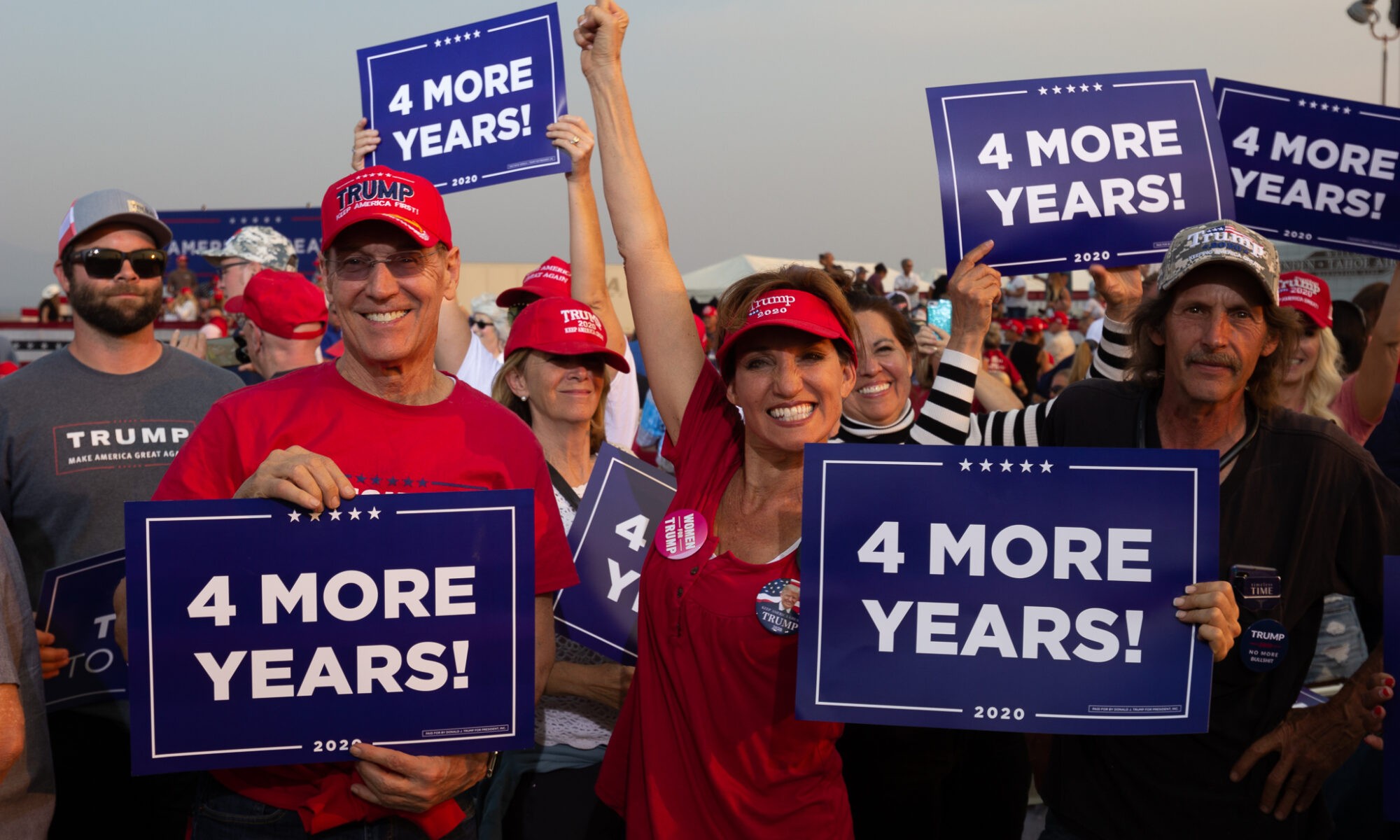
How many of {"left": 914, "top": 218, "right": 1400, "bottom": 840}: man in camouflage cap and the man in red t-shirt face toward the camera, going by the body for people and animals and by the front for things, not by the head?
2

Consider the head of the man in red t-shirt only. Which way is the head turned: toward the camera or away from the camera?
toward the camera

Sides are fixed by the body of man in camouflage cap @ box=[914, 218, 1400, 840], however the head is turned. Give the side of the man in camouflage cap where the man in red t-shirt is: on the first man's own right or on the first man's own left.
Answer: on the first man's own right

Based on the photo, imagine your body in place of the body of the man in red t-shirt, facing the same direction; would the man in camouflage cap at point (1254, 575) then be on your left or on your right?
on your left

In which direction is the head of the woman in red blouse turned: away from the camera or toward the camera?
toward the camera

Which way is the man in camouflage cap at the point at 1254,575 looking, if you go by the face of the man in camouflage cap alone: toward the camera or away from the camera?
toward the camera

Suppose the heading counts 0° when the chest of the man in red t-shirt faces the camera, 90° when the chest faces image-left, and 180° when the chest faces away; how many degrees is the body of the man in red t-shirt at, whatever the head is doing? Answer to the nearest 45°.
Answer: approximately 0°

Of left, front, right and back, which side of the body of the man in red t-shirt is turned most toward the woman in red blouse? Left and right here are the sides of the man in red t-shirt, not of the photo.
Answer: left

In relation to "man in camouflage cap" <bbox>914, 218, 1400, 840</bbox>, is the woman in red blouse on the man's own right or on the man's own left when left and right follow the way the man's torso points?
on the man's own right

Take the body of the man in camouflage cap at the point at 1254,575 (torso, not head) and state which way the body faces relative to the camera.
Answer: toward the camera
